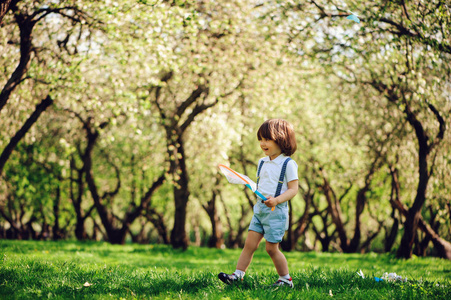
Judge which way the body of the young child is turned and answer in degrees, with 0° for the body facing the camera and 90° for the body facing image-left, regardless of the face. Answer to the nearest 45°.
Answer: approximately 45°
